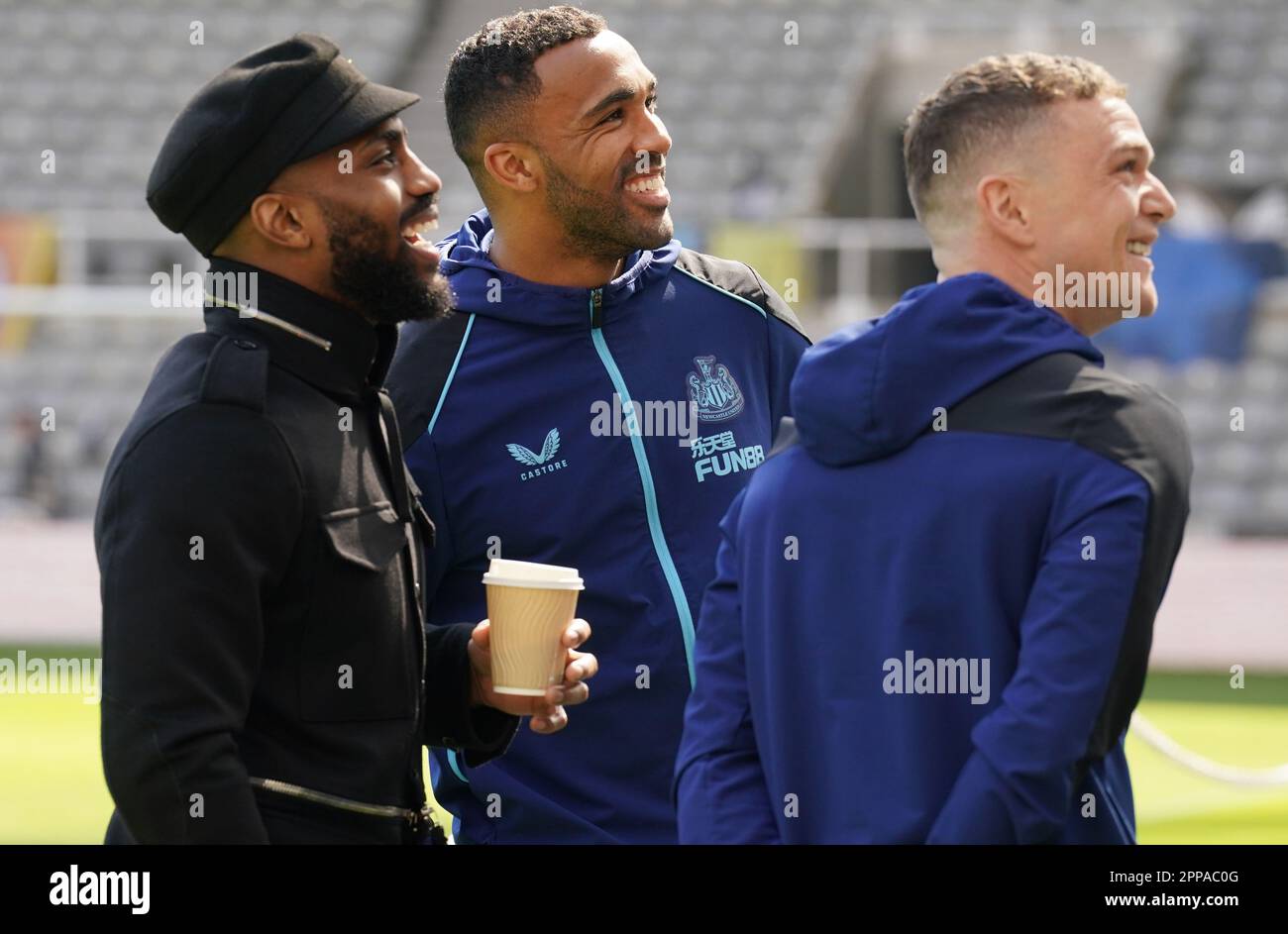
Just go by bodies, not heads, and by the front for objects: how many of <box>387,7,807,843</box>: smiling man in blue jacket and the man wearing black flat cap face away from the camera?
0

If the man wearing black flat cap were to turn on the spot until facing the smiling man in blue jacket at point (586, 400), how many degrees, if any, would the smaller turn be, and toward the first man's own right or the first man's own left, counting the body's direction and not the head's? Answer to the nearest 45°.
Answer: approximately 45° to the first man's own left

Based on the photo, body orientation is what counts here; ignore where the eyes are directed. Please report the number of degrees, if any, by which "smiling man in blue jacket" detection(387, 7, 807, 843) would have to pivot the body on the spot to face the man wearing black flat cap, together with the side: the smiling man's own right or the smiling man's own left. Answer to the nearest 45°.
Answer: approximately 90° to the smiling man's own right

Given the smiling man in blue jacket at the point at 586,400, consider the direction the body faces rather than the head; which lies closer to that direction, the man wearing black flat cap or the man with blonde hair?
the man with blonde hair

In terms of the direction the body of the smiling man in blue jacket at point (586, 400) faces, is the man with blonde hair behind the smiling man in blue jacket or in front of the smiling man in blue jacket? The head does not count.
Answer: in front

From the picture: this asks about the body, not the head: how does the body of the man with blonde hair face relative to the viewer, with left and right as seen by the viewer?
facing away from the viewer and to the right of the viewer

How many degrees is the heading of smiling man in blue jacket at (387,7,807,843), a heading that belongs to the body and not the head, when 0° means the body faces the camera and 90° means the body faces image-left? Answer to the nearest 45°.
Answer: approximately 315°

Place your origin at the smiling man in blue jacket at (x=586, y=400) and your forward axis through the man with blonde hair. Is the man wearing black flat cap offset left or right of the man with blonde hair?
right

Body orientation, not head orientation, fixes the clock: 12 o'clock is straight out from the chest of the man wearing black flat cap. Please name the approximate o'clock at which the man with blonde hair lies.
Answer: The man with blonde hair is roughly at 1 o'clock from the man wearing black flat cap.

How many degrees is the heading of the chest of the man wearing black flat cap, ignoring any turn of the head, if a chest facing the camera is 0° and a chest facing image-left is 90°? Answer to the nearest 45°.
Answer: approximately 270°

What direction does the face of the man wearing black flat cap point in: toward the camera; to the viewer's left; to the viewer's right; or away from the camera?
to the viewer's right

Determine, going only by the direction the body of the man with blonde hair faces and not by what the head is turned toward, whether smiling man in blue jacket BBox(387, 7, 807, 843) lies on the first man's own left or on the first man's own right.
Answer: on the first man's own left

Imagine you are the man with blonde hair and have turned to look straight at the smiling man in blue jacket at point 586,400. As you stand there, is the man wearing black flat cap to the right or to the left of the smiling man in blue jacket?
left

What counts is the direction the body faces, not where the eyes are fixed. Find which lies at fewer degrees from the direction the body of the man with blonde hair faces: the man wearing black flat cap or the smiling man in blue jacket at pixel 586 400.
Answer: the smiling man in blue jacket

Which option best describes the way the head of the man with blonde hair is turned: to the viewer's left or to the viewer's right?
to the viewer's right

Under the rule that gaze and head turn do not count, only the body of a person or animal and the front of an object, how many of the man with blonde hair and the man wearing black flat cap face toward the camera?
0

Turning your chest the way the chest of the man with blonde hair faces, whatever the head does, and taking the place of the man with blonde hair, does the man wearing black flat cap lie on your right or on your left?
on your left
